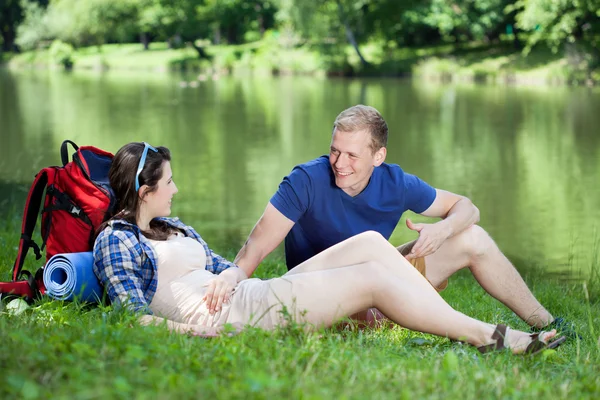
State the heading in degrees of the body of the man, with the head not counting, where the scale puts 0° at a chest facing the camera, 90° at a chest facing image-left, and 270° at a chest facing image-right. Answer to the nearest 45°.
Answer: approximately 0°

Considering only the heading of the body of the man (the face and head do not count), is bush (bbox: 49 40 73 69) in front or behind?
behind

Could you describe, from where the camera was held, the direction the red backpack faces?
facing to the right of the viewer

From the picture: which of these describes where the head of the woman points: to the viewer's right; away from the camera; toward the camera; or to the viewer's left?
to the viewer's right

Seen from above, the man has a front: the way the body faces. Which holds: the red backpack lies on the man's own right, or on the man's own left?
on the man's own right

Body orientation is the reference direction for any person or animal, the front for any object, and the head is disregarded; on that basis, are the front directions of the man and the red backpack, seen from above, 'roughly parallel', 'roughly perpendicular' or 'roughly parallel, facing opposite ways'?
roughly perpendicular

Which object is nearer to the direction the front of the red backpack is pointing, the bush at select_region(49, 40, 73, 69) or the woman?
the woman

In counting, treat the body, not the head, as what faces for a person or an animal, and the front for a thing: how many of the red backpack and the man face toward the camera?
1
